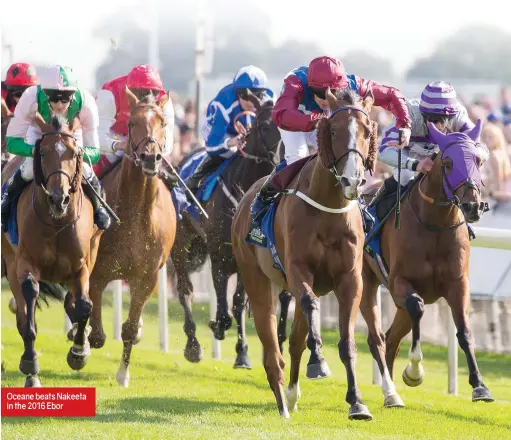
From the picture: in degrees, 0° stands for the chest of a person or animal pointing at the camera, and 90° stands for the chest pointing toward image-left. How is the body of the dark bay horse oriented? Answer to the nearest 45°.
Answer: approximately 315°

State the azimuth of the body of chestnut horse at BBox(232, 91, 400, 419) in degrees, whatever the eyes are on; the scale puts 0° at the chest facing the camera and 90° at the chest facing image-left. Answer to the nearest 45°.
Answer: approximately 315°

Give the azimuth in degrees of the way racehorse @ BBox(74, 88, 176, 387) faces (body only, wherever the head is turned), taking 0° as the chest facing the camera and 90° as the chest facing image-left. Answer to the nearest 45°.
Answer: approximately 0°

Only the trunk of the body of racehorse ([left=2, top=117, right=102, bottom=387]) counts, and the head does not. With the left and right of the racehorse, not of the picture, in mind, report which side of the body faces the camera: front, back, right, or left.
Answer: front

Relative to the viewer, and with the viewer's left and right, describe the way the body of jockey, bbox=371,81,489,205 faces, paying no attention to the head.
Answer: facing the viewer and to the right of the viewer

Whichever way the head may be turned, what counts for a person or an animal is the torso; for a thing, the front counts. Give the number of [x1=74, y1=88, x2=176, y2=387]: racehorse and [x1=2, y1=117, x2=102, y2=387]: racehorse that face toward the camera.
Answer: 2

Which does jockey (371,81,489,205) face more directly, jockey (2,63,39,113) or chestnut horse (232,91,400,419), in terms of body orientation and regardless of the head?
the chestnut horse

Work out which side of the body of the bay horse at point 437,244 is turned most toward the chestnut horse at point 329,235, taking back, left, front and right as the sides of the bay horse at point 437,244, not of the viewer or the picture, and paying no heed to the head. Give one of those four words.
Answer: right

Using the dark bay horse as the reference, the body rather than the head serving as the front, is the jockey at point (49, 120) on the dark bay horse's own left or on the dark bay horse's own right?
on the dark bay horse's own right

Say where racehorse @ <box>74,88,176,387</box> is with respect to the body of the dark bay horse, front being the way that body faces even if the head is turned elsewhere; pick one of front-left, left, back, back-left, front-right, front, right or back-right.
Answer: right
